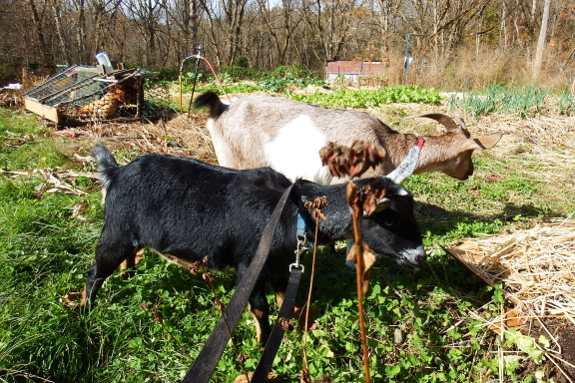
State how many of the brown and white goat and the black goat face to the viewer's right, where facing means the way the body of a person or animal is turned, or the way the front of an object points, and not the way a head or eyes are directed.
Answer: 2

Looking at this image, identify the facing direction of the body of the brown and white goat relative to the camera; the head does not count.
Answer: to the viewer's right

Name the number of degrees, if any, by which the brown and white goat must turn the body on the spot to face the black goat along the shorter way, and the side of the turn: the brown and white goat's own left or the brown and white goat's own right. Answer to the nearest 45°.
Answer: approximately 90° to the brown and white goat's own right

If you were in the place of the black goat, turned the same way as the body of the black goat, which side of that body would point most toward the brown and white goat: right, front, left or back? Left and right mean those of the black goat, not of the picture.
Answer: left

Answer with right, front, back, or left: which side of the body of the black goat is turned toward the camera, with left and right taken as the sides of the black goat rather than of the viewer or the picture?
right
